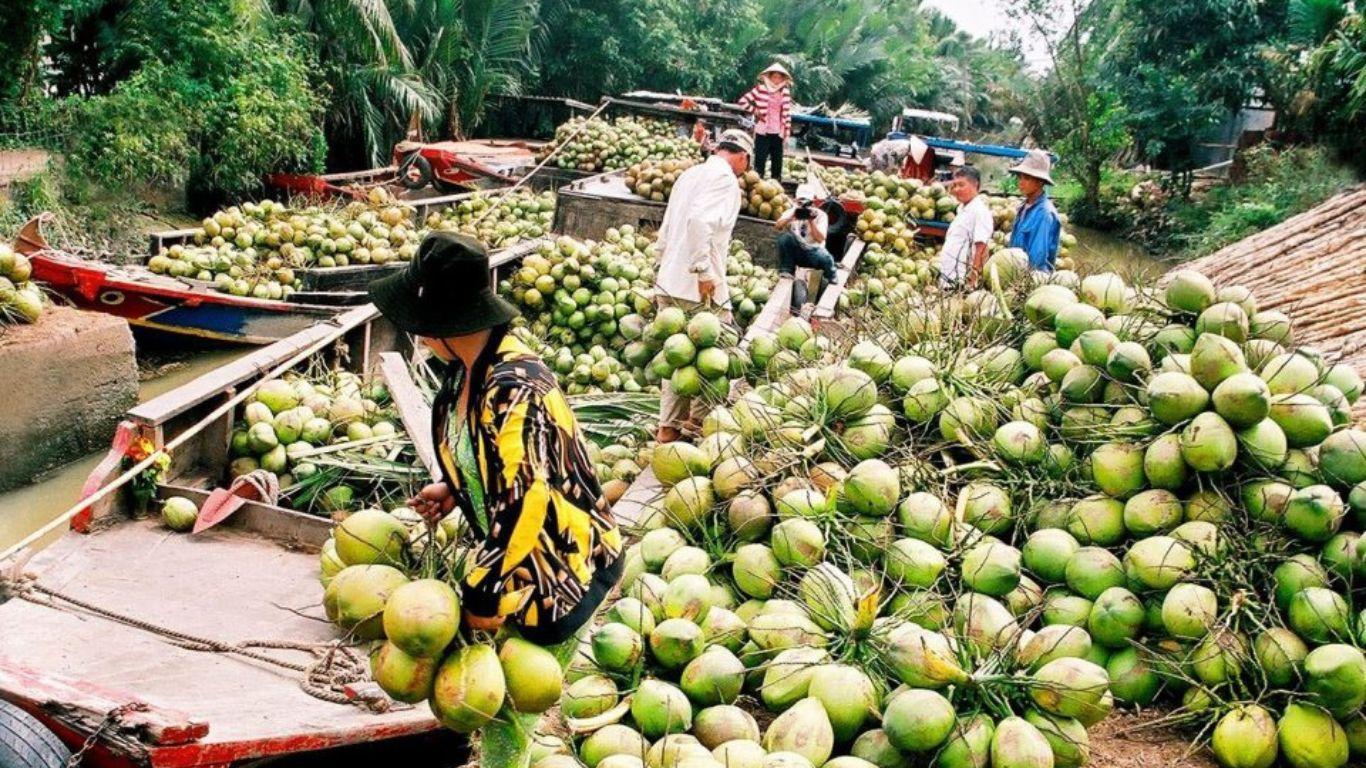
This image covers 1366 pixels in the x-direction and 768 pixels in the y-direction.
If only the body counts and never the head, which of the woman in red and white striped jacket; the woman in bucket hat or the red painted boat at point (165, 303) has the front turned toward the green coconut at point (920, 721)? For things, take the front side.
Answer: the woman in red and white striped jacket

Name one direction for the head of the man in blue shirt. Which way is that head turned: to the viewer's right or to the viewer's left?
to the viewer's left

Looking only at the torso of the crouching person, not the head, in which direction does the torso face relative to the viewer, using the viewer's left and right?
facing the viewer

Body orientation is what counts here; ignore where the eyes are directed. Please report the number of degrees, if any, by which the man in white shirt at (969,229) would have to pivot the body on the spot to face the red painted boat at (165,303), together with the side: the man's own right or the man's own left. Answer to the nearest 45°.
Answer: approximately 45° to the man's own right

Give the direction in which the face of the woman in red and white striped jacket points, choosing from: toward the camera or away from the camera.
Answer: toward the camera

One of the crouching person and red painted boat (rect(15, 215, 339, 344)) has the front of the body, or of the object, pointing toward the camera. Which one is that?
the crouching person

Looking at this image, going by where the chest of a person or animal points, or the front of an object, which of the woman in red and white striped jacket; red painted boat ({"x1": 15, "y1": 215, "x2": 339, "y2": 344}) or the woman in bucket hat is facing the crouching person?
the woman in red and white striped jacket

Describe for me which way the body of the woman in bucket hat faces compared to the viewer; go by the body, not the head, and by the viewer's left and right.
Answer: facing the viewer and to the left of the viewer

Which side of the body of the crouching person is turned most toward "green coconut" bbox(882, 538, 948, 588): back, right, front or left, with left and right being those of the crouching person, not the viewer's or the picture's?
front

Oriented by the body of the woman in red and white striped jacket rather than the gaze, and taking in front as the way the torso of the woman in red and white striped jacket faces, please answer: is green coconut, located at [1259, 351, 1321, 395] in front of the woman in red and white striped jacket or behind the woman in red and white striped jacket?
in front

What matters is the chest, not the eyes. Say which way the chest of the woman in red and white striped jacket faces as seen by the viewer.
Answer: toward the camera

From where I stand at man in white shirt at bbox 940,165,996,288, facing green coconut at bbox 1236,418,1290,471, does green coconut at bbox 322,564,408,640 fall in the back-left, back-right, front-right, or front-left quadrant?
front-right

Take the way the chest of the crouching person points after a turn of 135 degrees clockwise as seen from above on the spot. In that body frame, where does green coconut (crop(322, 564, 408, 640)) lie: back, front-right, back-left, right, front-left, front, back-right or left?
back-left

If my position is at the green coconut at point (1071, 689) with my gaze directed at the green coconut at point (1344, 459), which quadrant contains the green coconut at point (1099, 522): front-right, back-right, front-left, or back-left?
front-left

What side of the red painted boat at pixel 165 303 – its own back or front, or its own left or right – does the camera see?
left

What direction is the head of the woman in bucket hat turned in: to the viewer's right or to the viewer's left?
to the viewer's left

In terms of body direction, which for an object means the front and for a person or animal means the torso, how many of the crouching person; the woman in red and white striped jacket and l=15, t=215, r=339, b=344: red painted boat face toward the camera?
2
